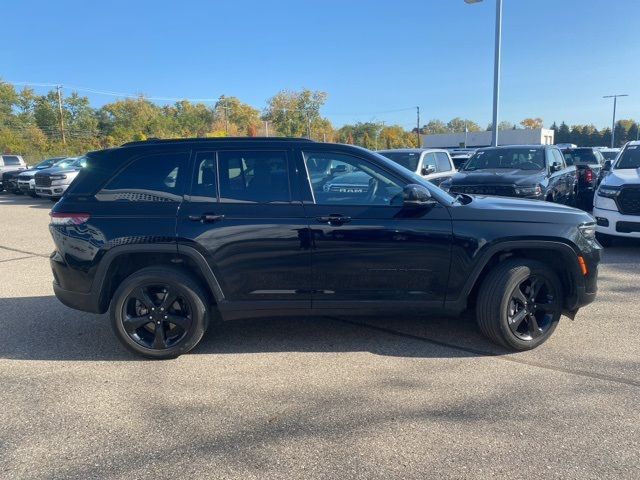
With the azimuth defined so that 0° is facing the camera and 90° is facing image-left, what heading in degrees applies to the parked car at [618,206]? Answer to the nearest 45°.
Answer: approximately 0°

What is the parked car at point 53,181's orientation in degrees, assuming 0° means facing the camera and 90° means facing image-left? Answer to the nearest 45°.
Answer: approximately 45°

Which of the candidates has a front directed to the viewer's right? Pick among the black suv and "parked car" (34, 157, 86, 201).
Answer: the black suv

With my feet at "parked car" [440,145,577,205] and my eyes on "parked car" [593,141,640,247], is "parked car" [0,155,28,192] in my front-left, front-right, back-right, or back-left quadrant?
back-right

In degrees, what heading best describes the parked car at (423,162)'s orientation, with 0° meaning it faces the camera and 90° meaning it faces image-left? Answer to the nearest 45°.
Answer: approximately 45°

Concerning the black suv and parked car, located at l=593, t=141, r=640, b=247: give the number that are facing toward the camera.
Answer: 1

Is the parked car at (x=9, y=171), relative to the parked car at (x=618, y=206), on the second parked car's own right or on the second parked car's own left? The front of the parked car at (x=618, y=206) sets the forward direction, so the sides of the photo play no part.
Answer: on the second parked car's own right

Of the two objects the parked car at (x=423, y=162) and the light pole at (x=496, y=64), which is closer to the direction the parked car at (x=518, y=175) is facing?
the parked car

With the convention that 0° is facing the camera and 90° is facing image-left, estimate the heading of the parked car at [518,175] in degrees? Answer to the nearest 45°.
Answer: approximately 45°

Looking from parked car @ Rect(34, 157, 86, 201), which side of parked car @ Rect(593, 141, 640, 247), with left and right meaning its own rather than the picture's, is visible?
right

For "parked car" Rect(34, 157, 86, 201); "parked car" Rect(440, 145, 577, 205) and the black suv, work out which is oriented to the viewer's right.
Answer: the black suv

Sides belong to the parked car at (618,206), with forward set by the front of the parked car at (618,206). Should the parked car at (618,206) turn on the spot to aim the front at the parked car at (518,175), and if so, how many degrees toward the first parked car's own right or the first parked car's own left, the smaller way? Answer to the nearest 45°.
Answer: approximately 135° to the first parked car's own right

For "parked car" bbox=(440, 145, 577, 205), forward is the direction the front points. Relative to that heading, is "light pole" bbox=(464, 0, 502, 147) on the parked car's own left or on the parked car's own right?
on the parked car's own right

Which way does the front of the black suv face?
to the viewer's right
